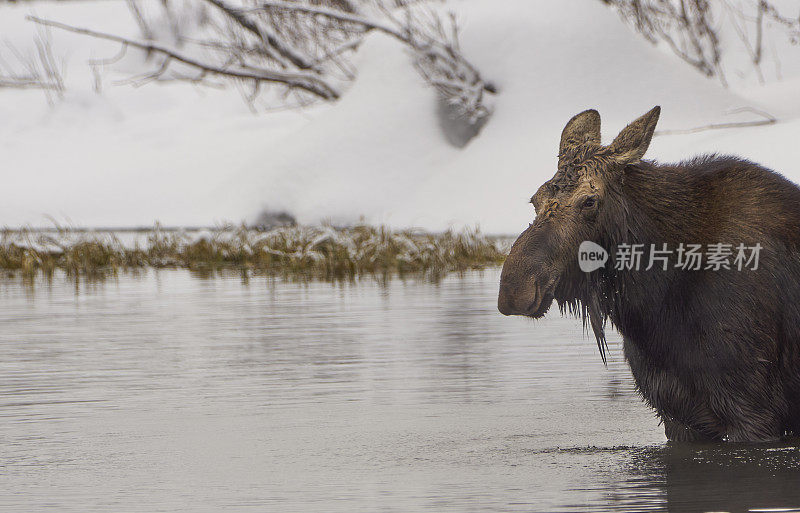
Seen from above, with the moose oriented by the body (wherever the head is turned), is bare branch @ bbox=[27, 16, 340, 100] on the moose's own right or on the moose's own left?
on the moose's own right

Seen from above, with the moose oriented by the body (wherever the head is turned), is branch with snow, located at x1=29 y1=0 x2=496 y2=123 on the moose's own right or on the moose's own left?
on the moose's own right

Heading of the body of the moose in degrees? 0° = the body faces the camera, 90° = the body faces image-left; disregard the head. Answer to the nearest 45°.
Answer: approximately 45°
